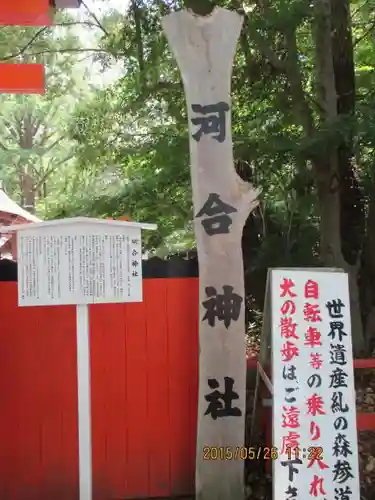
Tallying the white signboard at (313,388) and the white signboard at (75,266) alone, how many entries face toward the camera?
2

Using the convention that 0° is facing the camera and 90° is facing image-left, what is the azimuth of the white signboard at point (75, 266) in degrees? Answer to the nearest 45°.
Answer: approximately 0°

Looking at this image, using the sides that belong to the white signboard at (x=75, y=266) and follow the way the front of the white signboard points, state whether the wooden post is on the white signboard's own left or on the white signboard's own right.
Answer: on the white signboard's own left

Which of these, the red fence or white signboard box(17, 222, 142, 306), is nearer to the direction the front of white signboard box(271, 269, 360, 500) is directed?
the white signboard

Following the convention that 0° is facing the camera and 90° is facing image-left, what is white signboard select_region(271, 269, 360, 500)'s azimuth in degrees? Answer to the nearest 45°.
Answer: approximately 0°
